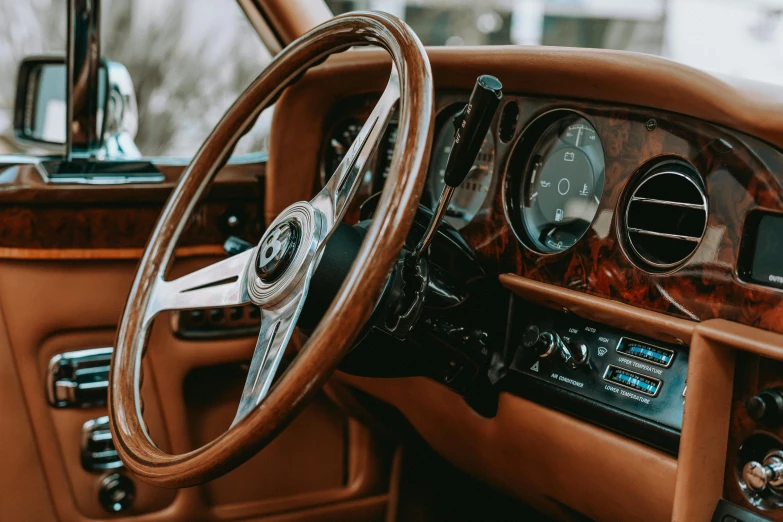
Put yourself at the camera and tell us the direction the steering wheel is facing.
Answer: facing the viewer and to the left of the viewer
